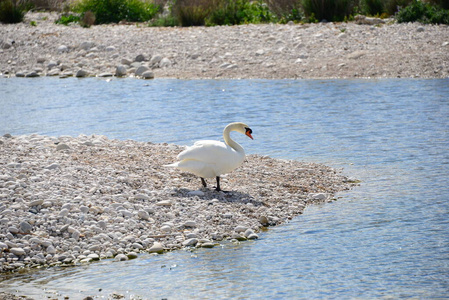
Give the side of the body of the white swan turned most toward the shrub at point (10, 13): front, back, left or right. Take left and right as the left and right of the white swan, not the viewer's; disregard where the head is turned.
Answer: left

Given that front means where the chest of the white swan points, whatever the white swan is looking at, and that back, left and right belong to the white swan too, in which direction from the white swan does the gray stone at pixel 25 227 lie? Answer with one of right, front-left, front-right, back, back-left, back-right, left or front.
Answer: back-right

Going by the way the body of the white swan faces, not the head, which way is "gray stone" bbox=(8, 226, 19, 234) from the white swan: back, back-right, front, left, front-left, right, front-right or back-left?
back-right

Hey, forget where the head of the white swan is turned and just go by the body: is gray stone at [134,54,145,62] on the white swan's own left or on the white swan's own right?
on the white swan's own left

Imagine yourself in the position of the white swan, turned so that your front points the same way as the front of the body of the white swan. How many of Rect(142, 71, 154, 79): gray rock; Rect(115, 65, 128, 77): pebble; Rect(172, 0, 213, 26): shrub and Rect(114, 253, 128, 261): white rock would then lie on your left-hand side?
3

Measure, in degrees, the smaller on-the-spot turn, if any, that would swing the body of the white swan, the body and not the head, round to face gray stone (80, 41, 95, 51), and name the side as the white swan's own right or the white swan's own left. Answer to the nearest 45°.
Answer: approximately 90° to the white swan's own left

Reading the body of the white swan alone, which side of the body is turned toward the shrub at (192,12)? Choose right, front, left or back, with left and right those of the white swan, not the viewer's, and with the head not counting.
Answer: left

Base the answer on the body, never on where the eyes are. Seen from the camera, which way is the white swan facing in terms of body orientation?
to the viewer's right

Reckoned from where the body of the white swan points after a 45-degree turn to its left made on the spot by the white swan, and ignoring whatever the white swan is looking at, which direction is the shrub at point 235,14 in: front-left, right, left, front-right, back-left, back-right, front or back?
front-left

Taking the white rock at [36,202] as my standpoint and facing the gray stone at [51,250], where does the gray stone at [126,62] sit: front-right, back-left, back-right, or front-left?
back-left

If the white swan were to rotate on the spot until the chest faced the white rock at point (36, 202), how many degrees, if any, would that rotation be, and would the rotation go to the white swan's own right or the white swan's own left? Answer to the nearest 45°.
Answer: approximately 135° to the white swan's own right

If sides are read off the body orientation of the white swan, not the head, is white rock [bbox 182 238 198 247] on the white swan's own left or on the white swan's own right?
on the white swan's own right

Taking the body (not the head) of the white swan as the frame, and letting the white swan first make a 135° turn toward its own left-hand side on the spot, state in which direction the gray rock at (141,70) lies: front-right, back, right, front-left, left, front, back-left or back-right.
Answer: front-right

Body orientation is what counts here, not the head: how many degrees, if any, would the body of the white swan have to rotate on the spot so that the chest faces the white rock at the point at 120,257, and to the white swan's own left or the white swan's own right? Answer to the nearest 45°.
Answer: approximately 135° to the white swan's own right
